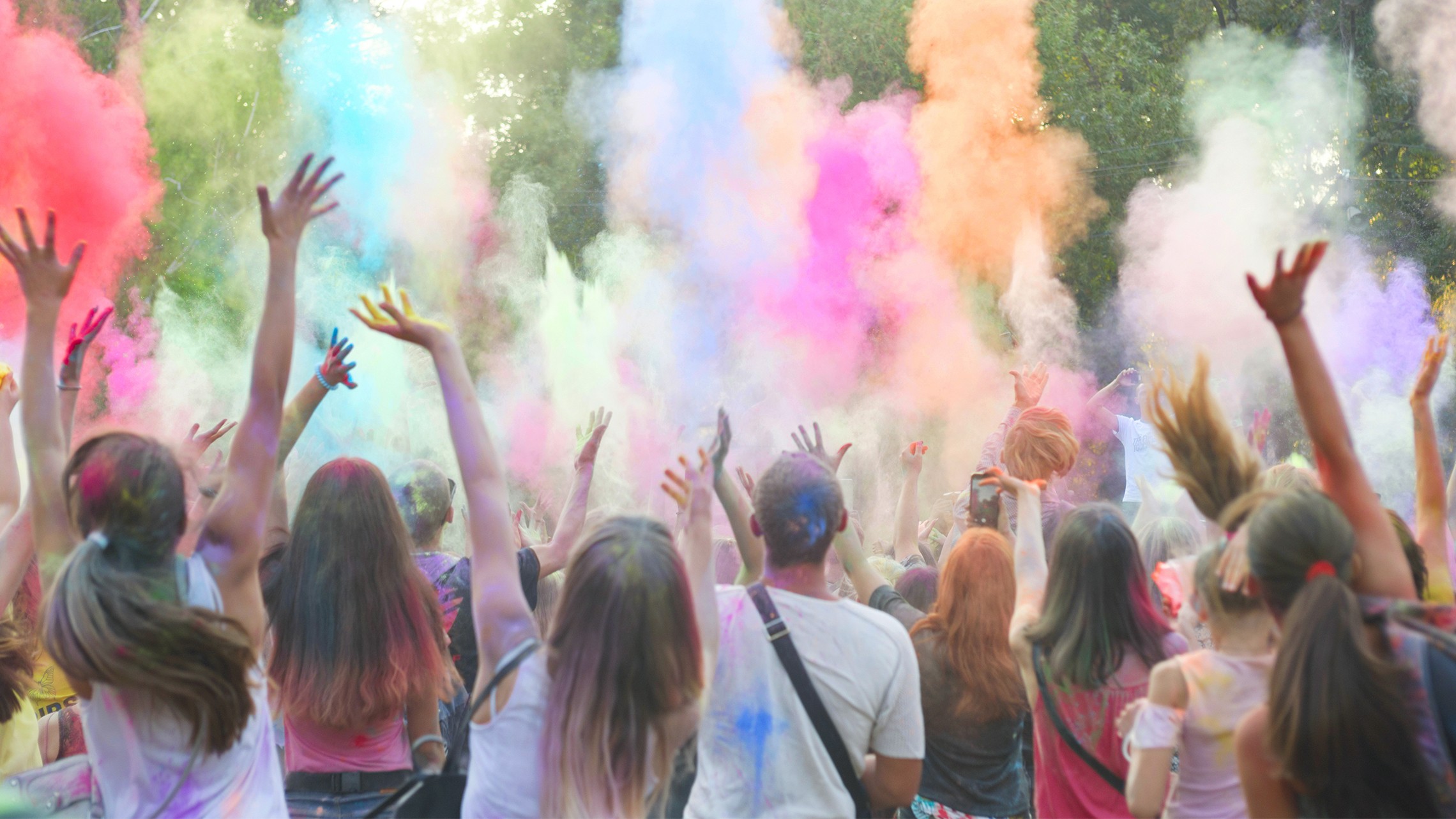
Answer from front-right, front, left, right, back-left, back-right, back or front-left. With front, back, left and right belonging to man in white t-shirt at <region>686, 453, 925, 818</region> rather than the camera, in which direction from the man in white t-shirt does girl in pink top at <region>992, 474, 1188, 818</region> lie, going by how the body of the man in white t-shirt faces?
right

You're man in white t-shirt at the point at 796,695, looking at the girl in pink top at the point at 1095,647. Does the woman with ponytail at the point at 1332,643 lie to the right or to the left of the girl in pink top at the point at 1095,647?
right

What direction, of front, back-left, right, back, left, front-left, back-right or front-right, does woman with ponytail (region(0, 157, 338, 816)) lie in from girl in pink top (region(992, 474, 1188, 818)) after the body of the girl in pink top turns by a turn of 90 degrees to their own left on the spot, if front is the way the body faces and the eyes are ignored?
front-left

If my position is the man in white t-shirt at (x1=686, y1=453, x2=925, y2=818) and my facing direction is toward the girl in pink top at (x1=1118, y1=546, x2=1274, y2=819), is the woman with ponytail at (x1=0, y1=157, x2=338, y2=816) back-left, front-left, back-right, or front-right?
back-right

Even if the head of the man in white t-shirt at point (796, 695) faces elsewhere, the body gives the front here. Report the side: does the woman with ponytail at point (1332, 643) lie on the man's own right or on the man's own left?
on the man's own right

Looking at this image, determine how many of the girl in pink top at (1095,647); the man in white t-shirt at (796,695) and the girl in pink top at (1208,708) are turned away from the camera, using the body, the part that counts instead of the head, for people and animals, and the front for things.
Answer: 3

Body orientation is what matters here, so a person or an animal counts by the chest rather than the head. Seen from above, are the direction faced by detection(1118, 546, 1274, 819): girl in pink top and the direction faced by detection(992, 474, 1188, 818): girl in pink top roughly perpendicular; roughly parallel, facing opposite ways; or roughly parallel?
roughly parallel

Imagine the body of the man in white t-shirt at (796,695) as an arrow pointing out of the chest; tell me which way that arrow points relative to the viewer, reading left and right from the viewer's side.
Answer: facing away from the viewer

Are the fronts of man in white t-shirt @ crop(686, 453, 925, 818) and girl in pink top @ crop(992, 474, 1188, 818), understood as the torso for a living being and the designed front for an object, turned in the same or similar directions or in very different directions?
same or similar directions

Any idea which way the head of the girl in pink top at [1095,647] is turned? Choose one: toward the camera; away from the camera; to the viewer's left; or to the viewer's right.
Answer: away from the camera

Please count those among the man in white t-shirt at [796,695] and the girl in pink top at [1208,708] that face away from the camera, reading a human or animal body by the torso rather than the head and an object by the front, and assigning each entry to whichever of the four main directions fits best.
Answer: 2

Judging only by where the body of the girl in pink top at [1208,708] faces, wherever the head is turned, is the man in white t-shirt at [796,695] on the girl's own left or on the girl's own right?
on the girl's own left

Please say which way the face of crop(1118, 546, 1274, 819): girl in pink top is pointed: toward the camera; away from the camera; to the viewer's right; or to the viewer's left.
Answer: away from the camera

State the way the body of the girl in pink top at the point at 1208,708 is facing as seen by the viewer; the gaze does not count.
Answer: away from the camera

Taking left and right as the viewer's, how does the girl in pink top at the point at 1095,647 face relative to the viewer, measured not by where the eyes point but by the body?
facing away from the viewer

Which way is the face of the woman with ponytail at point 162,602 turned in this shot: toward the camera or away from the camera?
away from the camera
